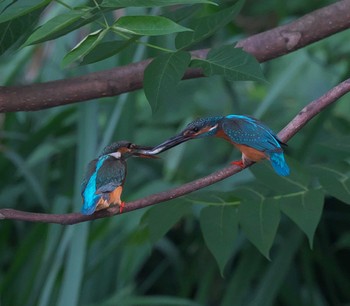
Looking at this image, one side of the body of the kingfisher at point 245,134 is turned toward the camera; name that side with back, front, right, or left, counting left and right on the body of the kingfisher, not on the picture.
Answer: left
